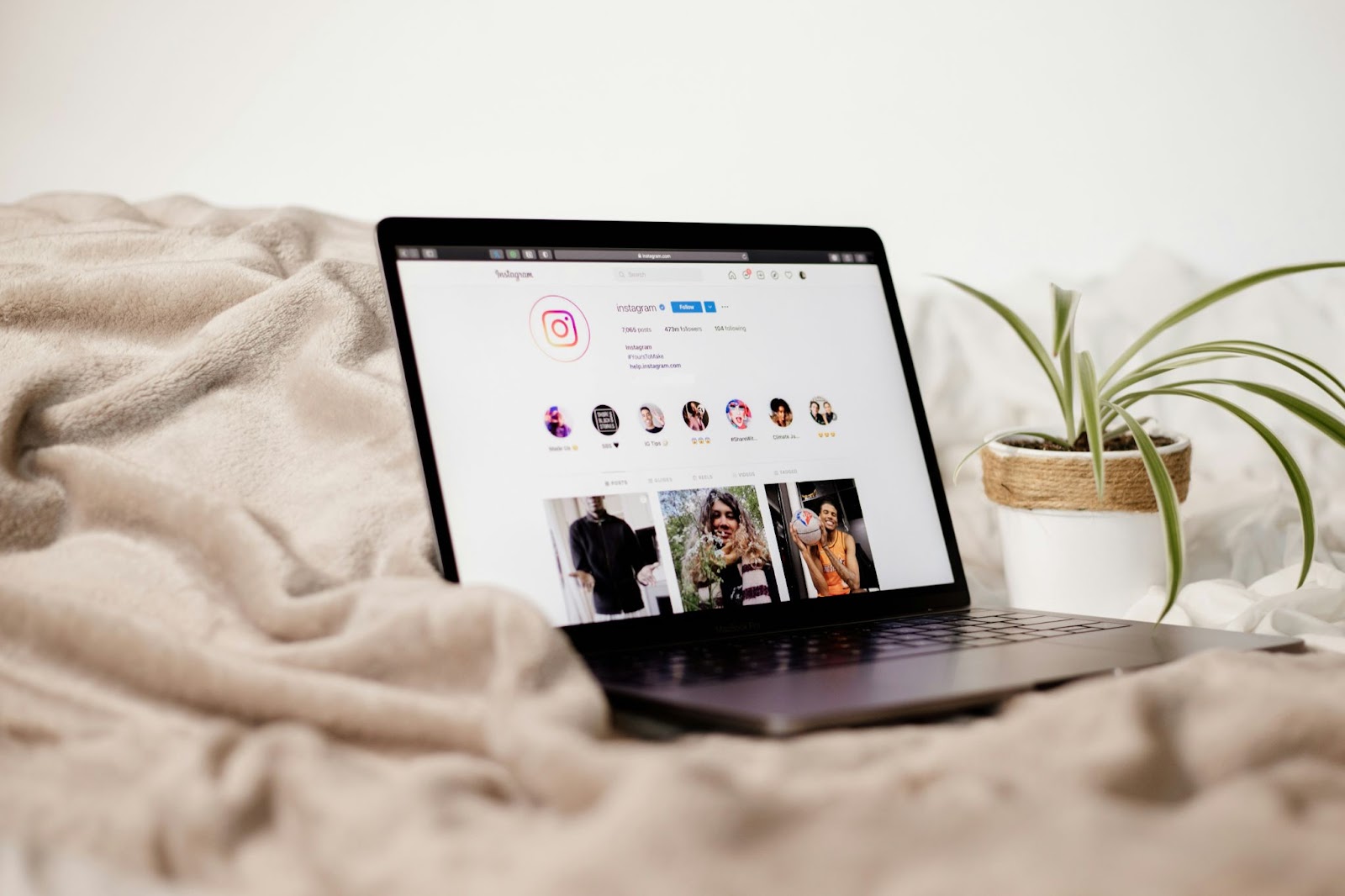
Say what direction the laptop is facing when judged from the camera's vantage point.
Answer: facing the viewer and to the right of the viewer
